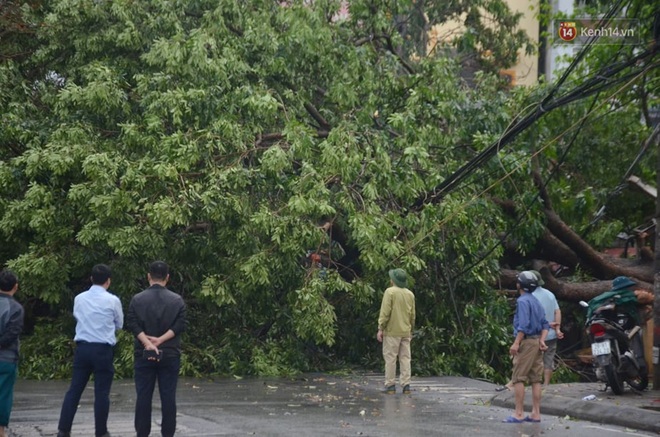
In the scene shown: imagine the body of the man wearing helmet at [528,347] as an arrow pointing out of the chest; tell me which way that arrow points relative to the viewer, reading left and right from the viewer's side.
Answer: facing away from the viewer and to the left of the viewer

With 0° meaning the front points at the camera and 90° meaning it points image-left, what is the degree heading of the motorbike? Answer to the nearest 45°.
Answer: approximately 225°

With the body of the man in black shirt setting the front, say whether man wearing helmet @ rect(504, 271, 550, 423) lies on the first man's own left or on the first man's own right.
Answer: on the first man's own right

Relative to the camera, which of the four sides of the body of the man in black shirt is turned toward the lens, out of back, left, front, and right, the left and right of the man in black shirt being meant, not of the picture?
back

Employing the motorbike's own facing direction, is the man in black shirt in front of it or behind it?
behind

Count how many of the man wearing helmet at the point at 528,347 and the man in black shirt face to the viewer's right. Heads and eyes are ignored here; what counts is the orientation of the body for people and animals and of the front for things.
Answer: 0

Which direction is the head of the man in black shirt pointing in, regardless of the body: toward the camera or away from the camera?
away from the camera

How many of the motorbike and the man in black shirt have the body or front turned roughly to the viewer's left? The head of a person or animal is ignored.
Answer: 0

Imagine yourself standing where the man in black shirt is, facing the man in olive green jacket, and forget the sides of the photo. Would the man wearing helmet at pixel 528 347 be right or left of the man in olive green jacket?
right

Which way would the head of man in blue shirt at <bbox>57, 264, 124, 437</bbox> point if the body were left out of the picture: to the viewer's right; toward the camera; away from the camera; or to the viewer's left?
away from the camera
